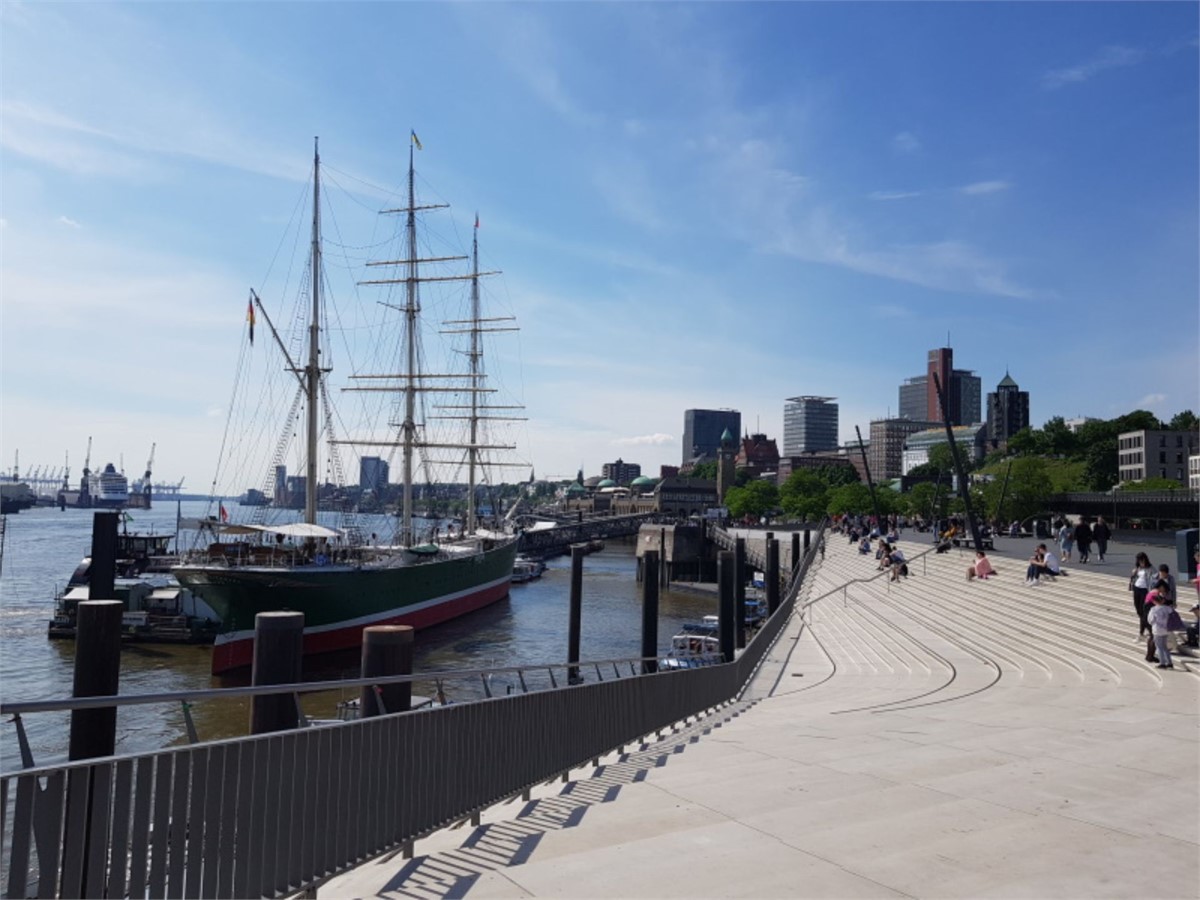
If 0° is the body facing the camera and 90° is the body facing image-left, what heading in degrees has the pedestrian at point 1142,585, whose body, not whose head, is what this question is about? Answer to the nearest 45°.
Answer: approximately 45°

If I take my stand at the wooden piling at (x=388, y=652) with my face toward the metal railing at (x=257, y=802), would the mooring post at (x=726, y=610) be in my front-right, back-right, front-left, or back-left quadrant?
back-left

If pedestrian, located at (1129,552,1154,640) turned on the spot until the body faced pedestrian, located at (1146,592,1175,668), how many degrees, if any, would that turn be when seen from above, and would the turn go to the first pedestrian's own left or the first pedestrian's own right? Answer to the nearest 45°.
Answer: approximately 45° to the first pedestrian's own left

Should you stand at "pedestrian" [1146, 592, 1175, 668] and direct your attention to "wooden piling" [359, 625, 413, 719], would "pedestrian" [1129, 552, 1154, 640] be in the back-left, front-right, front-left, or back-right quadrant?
back-right

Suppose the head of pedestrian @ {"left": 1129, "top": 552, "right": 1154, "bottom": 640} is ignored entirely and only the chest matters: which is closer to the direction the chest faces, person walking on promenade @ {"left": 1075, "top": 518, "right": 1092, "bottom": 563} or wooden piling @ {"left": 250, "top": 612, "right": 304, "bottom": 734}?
the wooden piling

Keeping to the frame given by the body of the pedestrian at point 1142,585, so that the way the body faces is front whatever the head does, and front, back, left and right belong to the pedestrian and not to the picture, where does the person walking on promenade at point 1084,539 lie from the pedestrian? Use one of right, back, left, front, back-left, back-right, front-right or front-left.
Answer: back-right

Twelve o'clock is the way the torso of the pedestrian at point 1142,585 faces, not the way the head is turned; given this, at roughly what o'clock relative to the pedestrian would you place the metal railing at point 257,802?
The metal railing is roughly at 11 o'clock from the pedestrian.

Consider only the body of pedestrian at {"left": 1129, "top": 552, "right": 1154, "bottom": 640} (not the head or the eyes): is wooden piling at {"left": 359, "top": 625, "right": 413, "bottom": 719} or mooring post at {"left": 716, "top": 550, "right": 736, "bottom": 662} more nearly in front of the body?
the wooden piling

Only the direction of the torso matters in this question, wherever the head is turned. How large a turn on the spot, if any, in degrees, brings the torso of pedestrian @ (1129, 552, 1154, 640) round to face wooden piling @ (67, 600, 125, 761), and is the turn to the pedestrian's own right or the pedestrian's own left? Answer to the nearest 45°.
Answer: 0° — they already face it

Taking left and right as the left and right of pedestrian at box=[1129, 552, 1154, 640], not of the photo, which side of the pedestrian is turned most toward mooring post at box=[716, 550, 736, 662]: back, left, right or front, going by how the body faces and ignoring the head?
right
